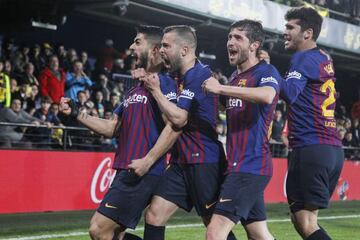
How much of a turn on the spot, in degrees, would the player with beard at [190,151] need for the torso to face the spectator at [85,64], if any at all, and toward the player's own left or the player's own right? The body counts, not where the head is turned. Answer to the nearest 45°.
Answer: approximately 90° to the player's own right

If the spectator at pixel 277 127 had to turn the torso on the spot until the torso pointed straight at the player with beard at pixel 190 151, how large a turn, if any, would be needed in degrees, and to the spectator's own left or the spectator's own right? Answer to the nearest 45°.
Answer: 0° — they already face them

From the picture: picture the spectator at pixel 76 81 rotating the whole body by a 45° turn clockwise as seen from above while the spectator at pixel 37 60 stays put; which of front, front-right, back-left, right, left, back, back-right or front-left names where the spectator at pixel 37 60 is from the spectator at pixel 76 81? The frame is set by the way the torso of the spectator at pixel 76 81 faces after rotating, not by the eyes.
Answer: front-right

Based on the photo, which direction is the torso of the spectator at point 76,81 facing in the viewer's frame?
toward the camera

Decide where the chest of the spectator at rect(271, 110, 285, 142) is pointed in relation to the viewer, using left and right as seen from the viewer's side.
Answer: facing the viewer

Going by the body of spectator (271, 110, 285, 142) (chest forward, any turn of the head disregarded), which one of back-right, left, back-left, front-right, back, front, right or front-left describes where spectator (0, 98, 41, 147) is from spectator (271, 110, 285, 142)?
front-right

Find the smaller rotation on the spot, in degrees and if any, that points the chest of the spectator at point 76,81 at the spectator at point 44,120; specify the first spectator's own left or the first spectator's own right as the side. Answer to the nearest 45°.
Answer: approximately 45° to the first spectator's own right

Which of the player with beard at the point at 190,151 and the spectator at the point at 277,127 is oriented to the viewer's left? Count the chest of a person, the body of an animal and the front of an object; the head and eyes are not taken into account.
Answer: the player with beard

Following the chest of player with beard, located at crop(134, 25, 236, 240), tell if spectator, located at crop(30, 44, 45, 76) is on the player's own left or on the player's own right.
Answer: on the player's own right

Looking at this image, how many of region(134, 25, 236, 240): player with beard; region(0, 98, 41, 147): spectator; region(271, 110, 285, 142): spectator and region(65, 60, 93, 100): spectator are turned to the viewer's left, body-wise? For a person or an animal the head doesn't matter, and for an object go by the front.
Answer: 1

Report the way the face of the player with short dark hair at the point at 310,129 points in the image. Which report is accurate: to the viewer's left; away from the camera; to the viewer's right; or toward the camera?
to the viewer's left

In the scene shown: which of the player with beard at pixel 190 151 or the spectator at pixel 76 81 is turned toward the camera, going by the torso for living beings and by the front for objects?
the spectator
